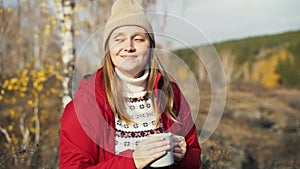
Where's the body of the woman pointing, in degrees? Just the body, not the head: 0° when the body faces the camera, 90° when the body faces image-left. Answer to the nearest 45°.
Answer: approximately 0°
